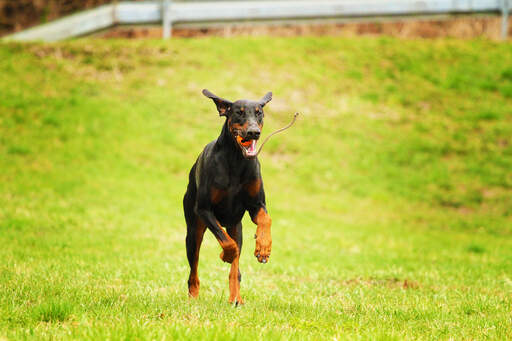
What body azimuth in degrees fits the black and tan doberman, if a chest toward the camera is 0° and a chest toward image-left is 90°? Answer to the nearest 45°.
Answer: approximately 315°

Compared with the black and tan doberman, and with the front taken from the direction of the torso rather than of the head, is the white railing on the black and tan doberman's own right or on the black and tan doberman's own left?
on the black and tan doberman's own left
